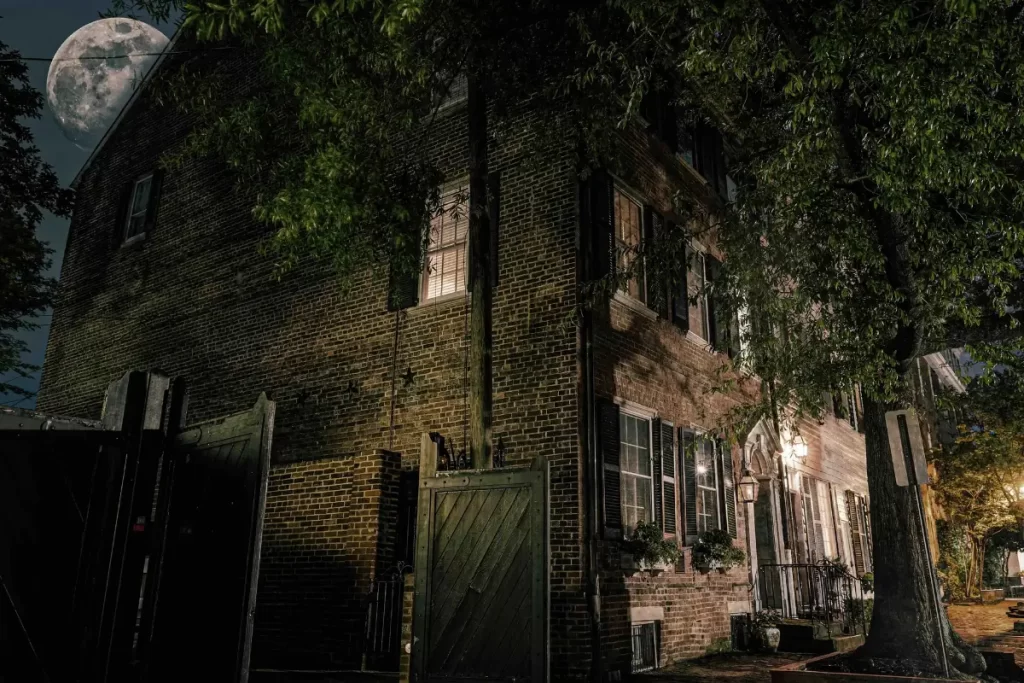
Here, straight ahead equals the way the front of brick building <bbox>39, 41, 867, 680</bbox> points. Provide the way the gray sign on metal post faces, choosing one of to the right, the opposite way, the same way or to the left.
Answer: to the right

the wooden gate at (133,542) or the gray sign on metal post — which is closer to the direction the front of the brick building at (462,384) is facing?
the gray sign on metal post

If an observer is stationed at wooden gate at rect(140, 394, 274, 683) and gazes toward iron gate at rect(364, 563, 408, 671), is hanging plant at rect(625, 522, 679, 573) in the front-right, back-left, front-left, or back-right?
front-right

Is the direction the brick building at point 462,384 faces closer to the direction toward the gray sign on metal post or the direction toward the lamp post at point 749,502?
the gray sign on metal post

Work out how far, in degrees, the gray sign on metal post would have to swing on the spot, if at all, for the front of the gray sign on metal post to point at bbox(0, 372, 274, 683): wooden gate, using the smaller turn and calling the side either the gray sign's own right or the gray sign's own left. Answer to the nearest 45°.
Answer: approximately 45° to the gray sign's own right

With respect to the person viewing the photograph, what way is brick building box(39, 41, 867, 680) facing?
facing the viewer and to the right of the viewer

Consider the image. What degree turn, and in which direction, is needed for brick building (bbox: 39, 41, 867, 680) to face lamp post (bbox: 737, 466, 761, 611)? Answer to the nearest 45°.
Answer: approximately 45° to its left

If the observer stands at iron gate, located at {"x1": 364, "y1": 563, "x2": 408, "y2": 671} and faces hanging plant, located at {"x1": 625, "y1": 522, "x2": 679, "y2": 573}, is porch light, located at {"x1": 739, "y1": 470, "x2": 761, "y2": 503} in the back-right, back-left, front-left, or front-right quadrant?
front-left

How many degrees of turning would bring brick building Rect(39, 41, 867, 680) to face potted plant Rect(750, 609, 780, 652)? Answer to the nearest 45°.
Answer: approximately 45° to its left
